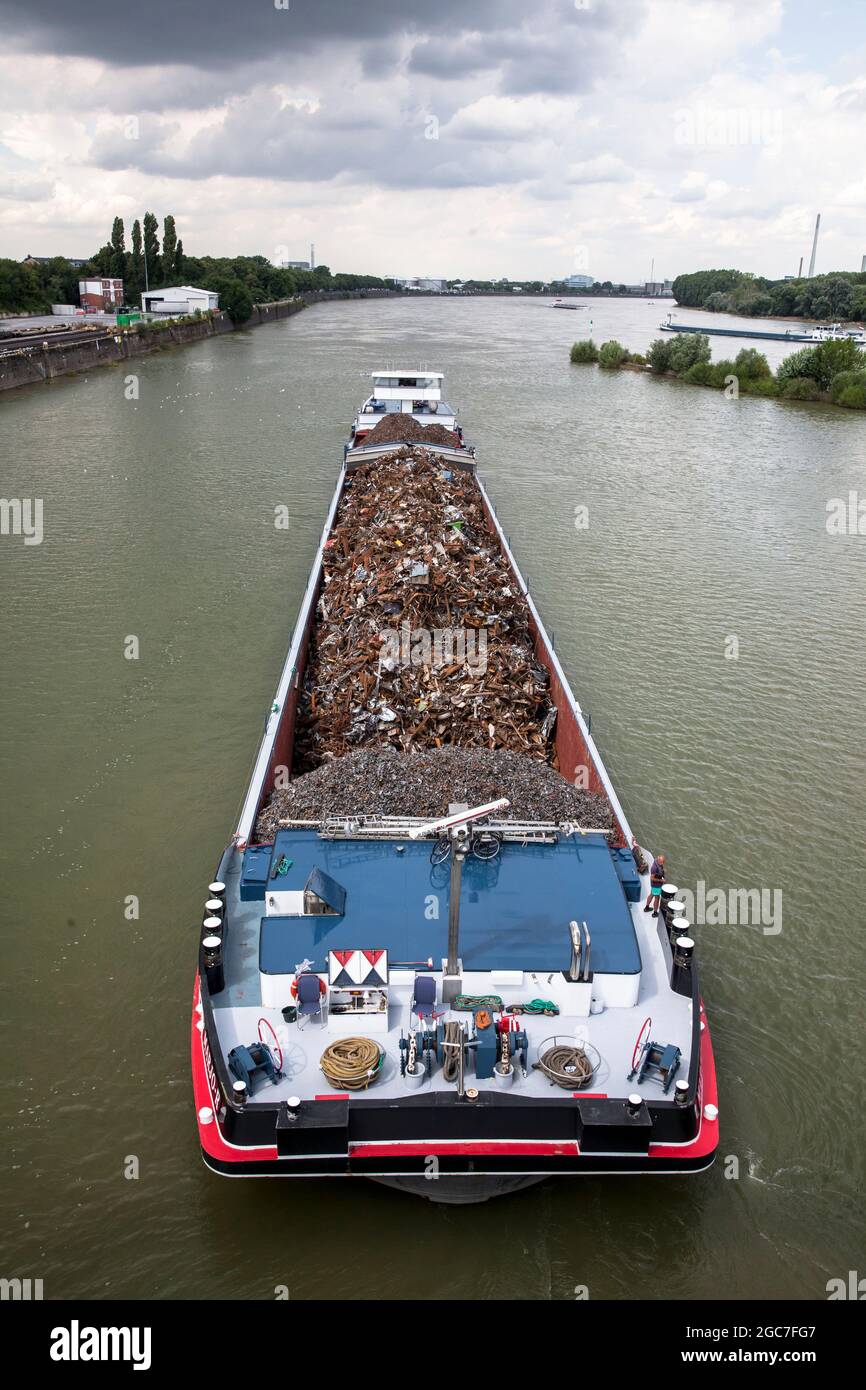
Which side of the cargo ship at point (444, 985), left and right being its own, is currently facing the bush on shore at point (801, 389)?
back

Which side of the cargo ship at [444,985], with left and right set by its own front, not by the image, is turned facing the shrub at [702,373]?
back

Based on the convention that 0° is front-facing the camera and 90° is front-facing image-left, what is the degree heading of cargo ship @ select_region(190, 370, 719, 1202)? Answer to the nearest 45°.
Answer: approximately 0°

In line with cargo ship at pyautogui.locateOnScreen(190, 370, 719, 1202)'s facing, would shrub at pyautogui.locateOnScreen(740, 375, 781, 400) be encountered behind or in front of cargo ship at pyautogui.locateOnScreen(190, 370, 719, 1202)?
behind

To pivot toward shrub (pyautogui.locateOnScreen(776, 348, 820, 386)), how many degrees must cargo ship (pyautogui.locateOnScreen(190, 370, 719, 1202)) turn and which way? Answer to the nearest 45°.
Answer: approximately 180°

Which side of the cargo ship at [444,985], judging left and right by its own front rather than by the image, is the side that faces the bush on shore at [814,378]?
back

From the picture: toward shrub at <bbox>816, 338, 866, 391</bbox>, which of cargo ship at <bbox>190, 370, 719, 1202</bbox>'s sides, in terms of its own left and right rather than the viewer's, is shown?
back

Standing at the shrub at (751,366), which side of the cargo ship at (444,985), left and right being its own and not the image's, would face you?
back
